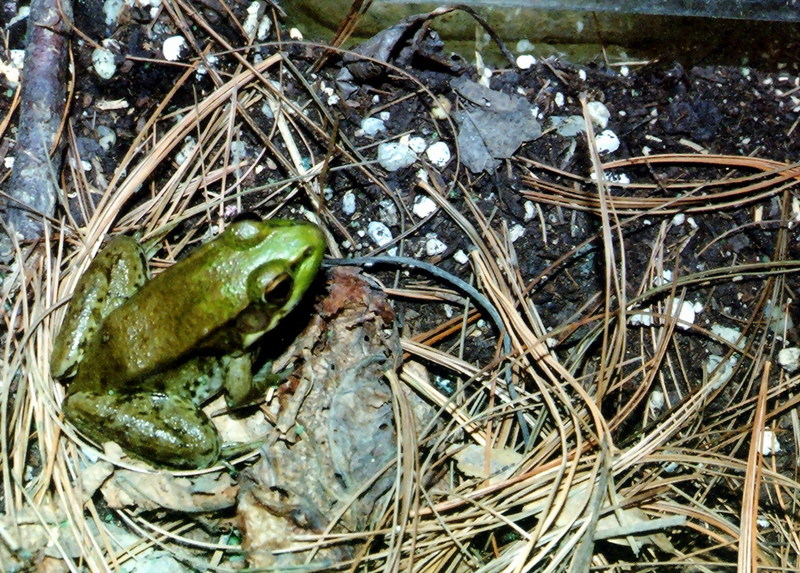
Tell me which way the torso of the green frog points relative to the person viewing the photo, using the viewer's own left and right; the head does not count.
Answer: facing away from the viewer and to the right of the viewer

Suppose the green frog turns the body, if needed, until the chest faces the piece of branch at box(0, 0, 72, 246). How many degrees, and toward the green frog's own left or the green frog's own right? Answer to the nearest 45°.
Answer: approximately 45° to the green frog's own left

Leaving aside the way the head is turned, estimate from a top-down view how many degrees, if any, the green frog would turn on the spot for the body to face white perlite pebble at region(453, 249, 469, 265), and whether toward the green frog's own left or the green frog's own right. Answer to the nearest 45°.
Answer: approximately 45° to the green frog's own right

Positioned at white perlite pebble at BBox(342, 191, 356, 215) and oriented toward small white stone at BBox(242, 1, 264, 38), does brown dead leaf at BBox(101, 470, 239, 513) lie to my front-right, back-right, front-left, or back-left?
back-left

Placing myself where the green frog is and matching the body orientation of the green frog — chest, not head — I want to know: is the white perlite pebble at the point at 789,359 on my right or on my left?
on my right
